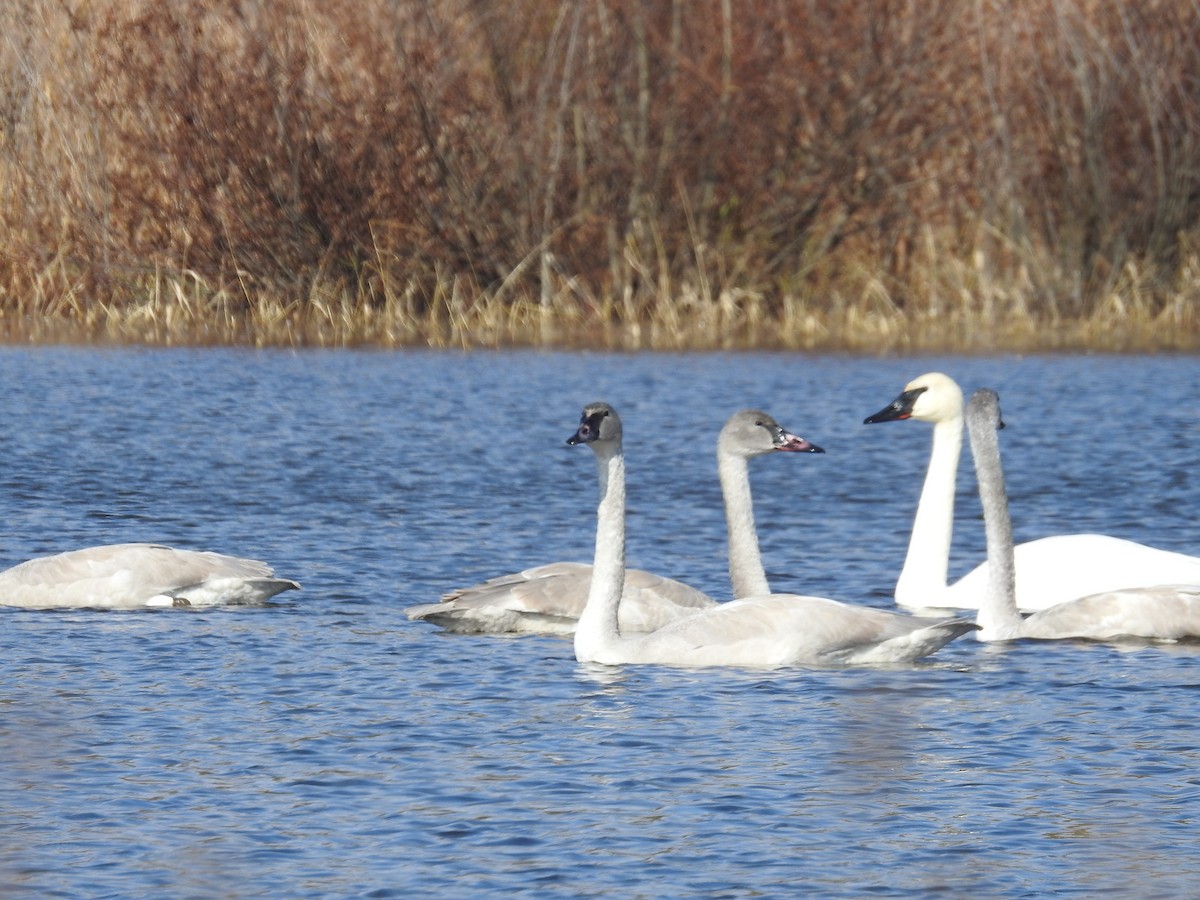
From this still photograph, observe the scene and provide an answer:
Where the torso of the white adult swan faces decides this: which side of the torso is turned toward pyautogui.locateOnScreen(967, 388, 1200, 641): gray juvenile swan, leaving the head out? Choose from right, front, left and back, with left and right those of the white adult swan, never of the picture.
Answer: left

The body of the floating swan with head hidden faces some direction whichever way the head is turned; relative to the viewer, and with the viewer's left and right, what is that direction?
facing to the left of the viewer

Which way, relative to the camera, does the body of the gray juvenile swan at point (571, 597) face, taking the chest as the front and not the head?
to the viewer's right

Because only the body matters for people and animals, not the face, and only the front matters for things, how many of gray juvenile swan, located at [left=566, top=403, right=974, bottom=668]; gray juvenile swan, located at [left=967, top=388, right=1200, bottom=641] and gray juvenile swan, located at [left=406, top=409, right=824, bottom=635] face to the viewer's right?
1

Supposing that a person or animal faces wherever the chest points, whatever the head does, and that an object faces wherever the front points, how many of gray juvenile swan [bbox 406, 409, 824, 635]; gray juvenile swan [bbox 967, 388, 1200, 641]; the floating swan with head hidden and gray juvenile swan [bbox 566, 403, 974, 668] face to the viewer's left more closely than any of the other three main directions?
3

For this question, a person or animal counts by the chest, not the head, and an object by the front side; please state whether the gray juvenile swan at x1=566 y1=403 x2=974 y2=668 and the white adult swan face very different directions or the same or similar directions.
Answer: same or similar directions

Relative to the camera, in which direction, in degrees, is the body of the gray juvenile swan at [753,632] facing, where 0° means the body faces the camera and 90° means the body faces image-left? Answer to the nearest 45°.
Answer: approximately 90°

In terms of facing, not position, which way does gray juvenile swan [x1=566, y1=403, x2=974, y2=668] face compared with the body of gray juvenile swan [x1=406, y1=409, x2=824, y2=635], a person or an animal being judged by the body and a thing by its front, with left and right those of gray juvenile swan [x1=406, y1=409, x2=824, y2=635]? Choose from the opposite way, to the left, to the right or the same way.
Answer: the opposite way

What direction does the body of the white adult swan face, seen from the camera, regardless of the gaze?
to the viewer's left

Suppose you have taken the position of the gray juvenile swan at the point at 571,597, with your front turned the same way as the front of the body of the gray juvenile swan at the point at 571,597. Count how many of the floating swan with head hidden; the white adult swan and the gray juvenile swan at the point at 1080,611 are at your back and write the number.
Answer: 1

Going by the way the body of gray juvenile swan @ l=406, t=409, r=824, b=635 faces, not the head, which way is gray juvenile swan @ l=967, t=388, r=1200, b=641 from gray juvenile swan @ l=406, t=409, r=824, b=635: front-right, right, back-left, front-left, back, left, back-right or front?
front

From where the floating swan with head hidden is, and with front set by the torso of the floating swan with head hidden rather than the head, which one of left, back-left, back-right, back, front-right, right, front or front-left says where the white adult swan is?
back

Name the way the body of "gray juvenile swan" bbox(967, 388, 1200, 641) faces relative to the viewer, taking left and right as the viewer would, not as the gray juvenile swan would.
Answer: facing to the left of the viewer

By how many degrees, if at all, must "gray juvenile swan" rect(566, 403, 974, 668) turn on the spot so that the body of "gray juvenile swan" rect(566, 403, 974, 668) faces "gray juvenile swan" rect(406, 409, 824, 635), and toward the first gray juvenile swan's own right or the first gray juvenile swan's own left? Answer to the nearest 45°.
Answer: approximately 45° to the first gray juvenile swan's own right
